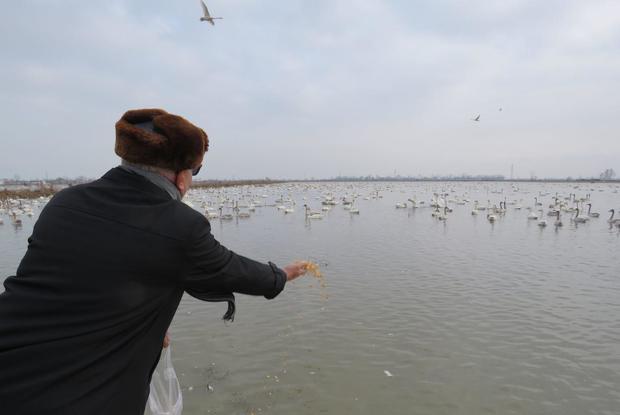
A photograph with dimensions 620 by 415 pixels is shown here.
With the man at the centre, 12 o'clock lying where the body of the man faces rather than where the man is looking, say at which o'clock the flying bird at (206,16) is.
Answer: The flying bird is roughly at 11 o'clock from the man.

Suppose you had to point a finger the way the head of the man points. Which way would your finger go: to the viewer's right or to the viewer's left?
to the viewer's right

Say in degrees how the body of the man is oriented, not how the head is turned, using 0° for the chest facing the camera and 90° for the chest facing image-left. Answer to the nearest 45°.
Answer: approximately 225°
